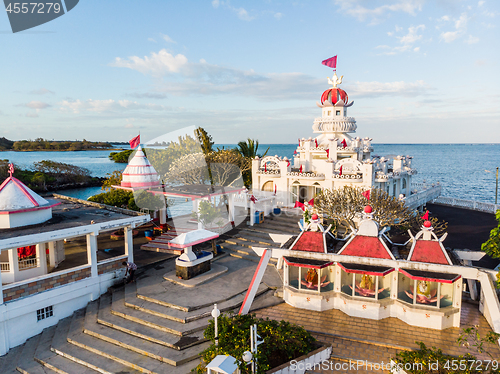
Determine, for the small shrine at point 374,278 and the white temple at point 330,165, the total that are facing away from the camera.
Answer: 0

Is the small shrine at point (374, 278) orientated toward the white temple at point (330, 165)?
no

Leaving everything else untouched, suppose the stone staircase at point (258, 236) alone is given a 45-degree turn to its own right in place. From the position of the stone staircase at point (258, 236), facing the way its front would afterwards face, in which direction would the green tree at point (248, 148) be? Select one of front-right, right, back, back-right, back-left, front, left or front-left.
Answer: right

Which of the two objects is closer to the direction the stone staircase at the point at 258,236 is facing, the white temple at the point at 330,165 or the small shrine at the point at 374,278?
the small shrine

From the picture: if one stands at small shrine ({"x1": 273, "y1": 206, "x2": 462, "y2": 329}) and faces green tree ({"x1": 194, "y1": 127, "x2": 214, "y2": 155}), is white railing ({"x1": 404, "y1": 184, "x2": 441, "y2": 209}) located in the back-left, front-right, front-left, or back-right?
front-right

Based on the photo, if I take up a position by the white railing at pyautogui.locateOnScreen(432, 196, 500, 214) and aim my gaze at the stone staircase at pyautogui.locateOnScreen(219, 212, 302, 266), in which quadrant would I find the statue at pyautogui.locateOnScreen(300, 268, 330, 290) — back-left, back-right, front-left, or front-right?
front-left

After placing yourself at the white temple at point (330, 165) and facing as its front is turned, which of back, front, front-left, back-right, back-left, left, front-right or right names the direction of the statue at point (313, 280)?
front-left

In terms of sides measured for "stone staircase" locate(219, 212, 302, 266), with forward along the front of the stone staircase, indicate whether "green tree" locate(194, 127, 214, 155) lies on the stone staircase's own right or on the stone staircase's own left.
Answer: on the stone staircase's own right

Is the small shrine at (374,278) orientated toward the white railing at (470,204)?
no

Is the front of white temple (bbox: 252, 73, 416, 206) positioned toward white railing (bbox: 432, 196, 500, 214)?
no

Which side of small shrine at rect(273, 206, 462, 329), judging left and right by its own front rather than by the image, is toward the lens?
front

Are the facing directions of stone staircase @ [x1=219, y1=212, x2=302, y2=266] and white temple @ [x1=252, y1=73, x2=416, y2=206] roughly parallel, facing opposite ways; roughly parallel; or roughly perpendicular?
roughly parallel

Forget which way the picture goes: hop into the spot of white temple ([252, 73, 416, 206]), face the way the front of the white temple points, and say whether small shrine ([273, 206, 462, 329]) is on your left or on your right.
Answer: on your left

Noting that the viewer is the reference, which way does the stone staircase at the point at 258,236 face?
facing the viewer and to the left of the viewer

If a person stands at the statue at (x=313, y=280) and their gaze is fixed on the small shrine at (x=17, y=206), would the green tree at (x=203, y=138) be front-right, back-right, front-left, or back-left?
front-right

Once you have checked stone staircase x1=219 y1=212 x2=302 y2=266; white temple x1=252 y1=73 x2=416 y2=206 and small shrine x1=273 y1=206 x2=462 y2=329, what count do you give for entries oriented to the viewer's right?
0
